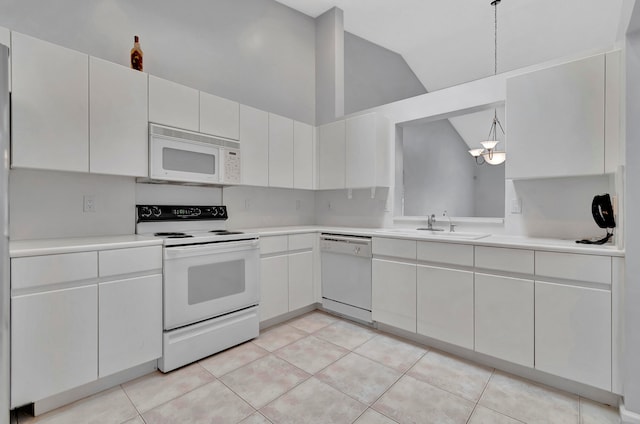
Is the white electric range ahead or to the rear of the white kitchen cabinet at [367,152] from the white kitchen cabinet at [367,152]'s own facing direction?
ahead

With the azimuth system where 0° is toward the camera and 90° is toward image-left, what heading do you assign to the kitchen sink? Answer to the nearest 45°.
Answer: approximately 45°

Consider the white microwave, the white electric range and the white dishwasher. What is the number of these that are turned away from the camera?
0

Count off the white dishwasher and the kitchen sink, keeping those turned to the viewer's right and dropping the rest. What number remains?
0

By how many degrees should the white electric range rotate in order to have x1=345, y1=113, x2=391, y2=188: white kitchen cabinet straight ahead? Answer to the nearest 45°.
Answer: approximately 45° to its left

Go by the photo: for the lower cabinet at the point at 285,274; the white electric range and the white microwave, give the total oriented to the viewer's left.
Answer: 0

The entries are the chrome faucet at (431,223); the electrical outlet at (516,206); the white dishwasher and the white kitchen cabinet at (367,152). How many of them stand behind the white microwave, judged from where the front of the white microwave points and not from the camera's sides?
0

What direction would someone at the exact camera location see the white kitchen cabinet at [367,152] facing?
facing the viewer and to the left of the viewer

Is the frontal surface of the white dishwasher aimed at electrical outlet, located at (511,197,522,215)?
no

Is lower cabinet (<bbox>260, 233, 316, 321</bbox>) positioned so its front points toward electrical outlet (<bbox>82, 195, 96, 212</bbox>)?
no

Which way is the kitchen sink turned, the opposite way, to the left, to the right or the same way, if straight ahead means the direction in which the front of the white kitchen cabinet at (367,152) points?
the same way

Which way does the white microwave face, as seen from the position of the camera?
facing the viewer and to the right of the viewer
